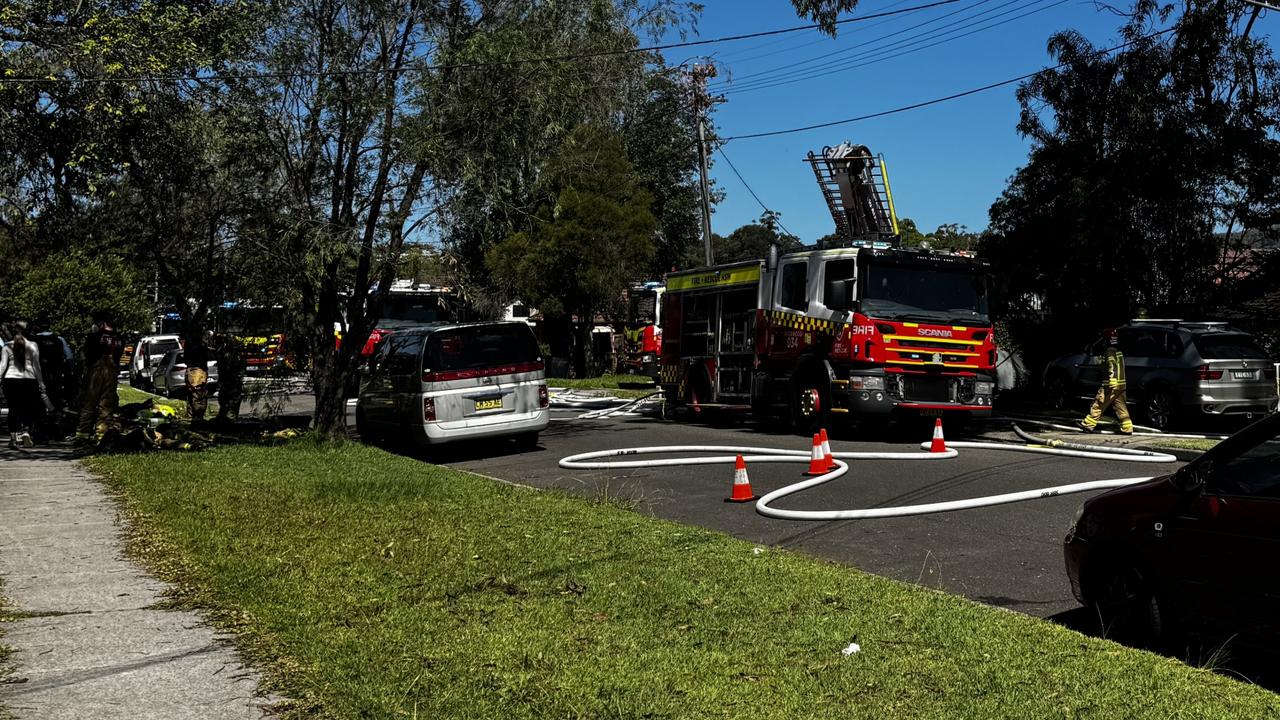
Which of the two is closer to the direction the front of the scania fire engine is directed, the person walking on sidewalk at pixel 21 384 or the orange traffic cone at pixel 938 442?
the orange traffic cone

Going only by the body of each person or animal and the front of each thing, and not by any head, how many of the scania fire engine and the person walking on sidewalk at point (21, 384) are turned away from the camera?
1

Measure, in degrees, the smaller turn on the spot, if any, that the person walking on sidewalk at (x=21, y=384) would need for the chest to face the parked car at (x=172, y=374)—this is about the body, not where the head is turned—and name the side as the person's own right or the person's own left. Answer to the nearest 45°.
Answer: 0° — they already face it

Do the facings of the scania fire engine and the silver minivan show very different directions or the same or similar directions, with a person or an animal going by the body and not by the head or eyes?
very different directions

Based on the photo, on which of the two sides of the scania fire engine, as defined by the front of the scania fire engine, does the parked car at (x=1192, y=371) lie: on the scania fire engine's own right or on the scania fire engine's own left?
on the scania fire engine's own left

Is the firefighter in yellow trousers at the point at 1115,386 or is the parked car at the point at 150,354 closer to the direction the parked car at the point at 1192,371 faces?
the parked car

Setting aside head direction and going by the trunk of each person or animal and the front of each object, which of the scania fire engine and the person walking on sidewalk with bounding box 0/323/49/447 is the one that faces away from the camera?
the person walking on sidewalk

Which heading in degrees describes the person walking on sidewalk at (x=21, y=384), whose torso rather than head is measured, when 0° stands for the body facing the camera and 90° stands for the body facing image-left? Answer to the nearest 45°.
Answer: approximately 180°

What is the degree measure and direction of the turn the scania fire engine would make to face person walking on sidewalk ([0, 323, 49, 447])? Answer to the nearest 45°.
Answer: approximately 135° to its right

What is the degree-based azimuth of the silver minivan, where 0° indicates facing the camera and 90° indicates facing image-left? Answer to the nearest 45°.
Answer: approximately 135°

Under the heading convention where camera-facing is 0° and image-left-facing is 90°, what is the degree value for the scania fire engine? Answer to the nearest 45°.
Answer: approximately 315°
